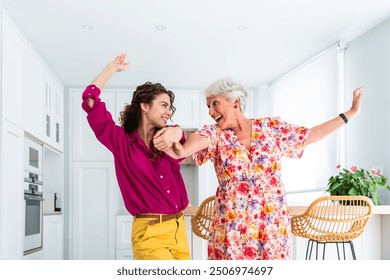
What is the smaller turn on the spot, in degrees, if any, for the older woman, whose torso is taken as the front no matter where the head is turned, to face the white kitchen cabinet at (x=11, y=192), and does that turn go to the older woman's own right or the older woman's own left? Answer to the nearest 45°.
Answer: approximately 135° to the older woman's own right

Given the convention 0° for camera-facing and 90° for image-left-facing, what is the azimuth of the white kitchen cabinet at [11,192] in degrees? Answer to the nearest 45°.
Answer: approximately 315°

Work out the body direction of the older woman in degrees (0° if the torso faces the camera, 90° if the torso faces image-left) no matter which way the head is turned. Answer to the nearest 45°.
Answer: approximately 0°

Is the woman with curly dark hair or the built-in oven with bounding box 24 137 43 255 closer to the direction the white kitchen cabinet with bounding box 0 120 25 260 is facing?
the woman with curly dark hair

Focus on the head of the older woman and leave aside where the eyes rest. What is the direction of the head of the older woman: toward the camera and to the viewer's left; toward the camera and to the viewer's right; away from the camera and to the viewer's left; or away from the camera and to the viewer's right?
toward the camera and to the viewer's left

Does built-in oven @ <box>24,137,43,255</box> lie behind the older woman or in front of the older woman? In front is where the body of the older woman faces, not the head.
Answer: behind

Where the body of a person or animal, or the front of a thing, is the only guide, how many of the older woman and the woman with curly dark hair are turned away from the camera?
0
